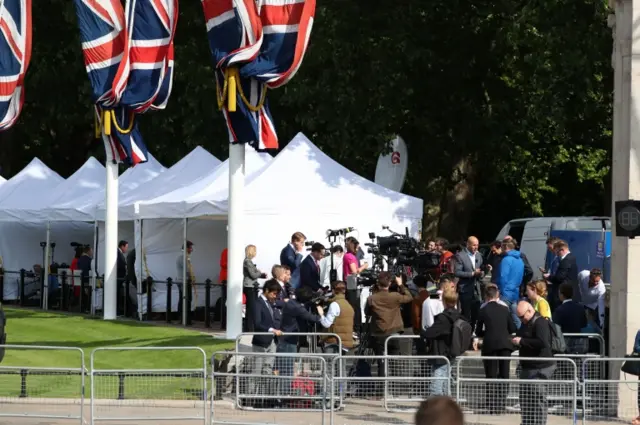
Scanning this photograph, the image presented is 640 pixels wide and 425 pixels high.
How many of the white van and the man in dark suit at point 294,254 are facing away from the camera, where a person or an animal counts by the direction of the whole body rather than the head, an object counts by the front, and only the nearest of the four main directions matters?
0

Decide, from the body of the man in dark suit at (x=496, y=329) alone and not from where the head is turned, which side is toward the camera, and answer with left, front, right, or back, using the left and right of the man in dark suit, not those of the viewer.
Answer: back

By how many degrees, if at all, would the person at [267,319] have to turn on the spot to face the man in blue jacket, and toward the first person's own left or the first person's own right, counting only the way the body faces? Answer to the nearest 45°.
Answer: approximately 90° to the first person's own left

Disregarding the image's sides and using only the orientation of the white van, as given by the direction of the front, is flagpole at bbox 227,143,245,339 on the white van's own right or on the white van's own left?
on the white van's own left

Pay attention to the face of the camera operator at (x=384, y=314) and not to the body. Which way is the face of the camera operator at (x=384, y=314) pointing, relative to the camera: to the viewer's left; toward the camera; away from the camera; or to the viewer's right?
away from the camera

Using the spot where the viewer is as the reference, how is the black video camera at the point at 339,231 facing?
facing to the left of the viewer

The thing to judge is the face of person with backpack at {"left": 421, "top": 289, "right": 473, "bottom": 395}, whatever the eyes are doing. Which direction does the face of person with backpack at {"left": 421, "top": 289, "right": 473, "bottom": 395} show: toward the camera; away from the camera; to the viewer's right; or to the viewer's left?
away from the camera

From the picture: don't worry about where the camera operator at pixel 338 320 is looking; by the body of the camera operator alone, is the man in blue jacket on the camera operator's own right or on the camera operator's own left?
on the camera operator's own right

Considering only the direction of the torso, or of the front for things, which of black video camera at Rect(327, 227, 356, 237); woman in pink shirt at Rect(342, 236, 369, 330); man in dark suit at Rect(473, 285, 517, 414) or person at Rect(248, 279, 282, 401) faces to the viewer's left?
the black video camera

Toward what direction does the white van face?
to the viewer's left
